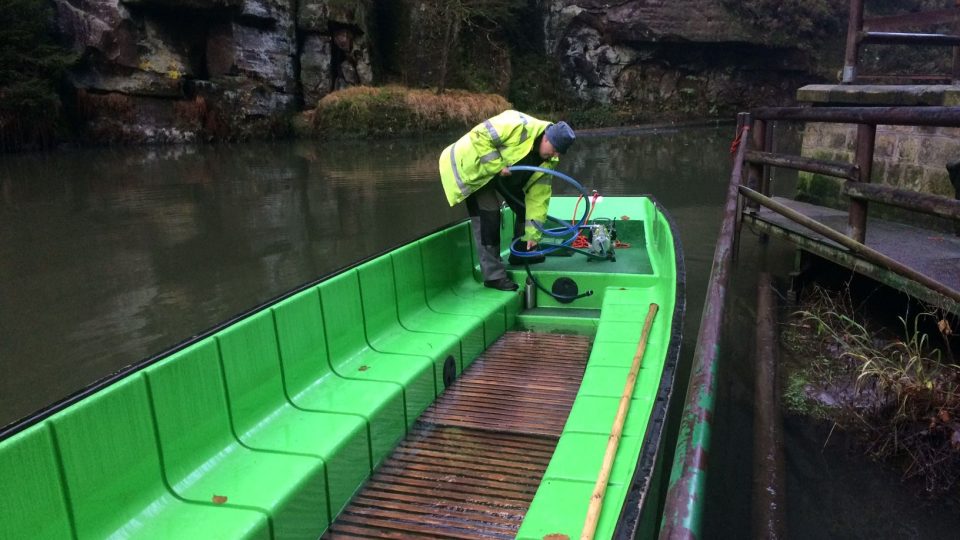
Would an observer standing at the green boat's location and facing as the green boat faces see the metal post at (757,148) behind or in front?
in front

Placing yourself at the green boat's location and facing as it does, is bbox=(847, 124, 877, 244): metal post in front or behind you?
in front

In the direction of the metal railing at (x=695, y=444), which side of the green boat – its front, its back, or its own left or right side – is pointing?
right

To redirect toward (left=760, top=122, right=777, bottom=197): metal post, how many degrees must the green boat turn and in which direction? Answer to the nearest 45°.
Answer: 0° — it already faces it

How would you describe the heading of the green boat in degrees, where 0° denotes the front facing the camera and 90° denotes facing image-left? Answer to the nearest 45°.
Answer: approximately 225°

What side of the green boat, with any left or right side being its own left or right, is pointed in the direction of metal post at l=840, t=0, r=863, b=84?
front
